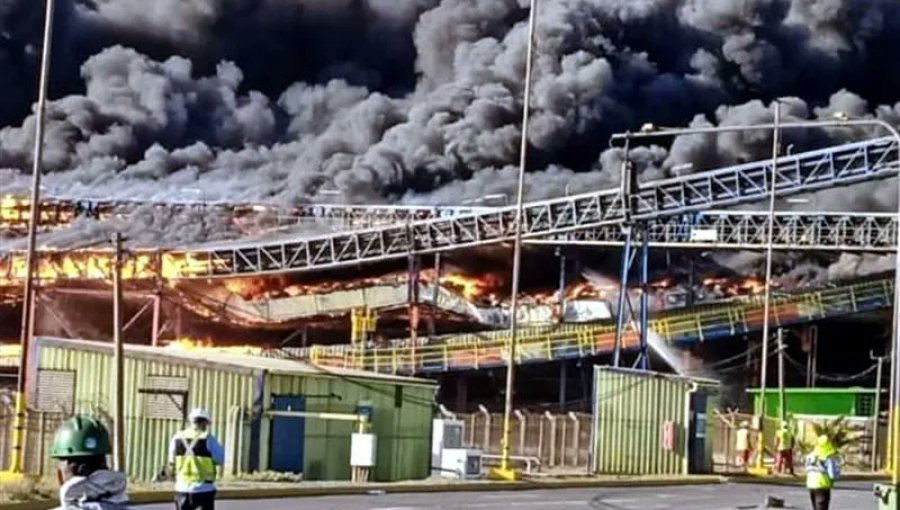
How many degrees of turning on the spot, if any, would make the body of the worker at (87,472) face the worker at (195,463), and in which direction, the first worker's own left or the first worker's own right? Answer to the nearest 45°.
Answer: approximately 45° to the first worker's own right

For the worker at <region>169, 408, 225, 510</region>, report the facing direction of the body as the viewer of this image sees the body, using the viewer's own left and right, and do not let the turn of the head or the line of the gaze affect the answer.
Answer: facing away from the viewer

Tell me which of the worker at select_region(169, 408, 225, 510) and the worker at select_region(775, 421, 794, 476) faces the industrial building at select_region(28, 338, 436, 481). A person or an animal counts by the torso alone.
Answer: the worker at select_region(169, 408, 225, 510)

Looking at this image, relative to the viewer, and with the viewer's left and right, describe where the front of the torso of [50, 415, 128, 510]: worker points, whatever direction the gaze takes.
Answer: facing away from the viewer and to the left of the viewer

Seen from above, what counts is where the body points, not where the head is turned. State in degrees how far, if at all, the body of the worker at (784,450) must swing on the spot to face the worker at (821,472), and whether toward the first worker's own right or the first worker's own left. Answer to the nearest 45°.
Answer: approximately 180°

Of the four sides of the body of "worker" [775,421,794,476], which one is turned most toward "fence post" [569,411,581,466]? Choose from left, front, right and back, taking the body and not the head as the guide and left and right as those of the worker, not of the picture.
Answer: left

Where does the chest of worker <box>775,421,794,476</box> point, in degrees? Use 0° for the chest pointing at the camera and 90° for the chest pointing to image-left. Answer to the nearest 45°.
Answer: approximately 180°

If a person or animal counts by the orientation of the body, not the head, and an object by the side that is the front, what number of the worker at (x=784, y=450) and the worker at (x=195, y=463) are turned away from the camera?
2
